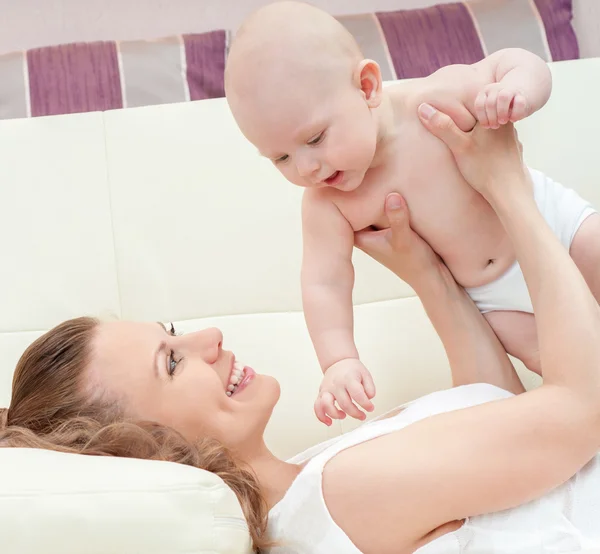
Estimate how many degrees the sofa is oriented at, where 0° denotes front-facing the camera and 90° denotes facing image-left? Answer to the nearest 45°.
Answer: approximately 0°

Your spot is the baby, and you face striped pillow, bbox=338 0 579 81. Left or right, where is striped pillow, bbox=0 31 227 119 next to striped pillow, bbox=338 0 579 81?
left
